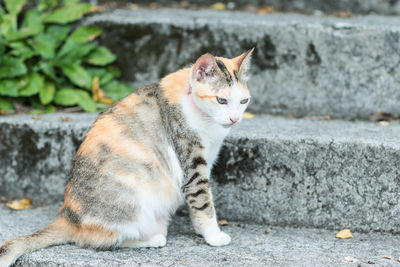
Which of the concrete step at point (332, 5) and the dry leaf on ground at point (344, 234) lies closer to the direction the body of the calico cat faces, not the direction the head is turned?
the dry leaf on ground

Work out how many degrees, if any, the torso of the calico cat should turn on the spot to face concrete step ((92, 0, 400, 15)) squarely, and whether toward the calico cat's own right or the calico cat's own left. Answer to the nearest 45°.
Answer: approximately 45° to the calico cat's own left

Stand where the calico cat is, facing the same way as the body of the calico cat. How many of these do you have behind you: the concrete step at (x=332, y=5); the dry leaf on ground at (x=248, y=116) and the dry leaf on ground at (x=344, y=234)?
0

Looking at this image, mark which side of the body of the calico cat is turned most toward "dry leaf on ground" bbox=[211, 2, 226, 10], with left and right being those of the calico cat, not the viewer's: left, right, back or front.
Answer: left

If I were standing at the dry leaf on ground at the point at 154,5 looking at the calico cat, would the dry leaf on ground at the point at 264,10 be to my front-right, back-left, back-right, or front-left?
front-left

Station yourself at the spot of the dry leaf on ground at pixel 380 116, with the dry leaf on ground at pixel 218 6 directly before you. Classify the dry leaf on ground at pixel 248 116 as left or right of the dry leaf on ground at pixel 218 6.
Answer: left

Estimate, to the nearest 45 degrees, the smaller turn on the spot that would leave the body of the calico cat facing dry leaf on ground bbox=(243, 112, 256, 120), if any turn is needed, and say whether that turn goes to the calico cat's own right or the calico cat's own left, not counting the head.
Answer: approximately 45° to the calico cat's own left

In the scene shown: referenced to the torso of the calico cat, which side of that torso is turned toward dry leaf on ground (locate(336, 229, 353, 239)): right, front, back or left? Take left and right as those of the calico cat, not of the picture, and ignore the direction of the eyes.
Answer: front

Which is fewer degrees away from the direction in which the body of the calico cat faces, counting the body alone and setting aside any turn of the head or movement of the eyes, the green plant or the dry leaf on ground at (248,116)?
the dry leaf on ground

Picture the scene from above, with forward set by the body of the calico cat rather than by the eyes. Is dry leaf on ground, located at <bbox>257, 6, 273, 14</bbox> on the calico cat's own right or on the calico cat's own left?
on the calico cat's own left

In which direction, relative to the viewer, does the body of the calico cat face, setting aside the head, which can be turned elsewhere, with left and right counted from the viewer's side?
facing to the right of the viewer

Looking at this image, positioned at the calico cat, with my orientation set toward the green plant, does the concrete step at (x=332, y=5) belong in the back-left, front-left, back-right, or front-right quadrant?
front-right

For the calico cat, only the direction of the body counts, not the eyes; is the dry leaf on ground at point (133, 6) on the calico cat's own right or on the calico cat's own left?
on the calico cat's own left
